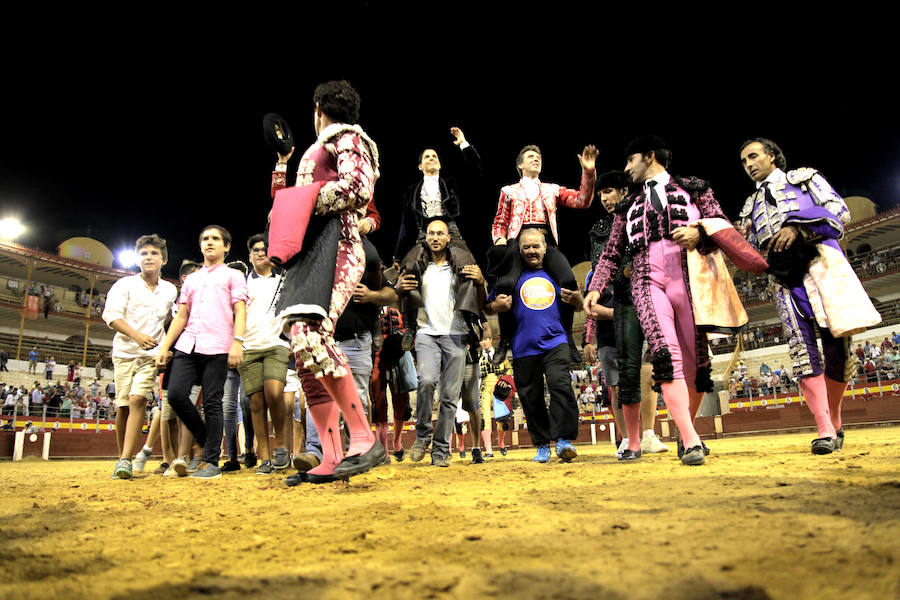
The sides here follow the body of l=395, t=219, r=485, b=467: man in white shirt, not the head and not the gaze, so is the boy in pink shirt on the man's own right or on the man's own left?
on the man's own right

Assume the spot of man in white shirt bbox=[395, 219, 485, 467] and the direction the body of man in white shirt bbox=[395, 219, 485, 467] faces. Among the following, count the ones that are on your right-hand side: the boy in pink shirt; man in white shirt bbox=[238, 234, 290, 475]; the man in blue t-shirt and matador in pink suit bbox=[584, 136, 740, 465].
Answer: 2

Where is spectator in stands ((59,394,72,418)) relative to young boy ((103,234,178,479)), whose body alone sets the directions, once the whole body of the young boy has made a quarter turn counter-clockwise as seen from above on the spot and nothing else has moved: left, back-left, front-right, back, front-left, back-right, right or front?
left

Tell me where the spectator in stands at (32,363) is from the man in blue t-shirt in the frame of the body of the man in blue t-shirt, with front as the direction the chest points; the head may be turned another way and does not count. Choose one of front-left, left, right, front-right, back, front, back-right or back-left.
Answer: back-right

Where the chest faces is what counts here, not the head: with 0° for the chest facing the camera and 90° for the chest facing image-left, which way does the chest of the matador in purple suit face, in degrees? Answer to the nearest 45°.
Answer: approximately 45°

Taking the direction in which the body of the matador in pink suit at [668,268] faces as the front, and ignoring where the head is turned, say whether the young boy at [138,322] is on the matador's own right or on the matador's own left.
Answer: on the matador's own right

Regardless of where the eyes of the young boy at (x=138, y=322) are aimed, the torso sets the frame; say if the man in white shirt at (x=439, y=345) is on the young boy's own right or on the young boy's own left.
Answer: on the young boy's own left

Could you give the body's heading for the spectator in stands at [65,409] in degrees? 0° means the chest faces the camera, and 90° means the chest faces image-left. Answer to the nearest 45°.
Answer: approximately 0°
